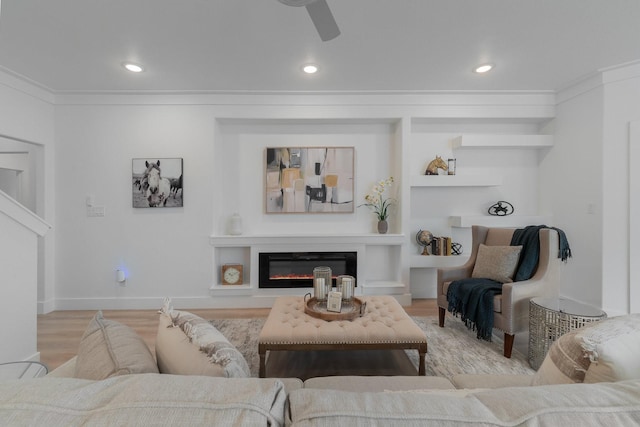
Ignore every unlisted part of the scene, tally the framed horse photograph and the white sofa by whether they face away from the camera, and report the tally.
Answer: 1

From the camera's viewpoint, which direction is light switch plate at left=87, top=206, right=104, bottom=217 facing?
toward the camera

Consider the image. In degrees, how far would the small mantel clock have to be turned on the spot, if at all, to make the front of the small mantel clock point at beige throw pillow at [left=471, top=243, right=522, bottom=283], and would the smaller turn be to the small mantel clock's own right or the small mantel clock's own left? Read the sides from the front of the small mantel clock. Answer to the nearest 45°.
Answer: approximately 45° to the small mantel clock's own left

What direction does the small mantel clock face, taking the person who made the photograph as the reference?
facing the viewer

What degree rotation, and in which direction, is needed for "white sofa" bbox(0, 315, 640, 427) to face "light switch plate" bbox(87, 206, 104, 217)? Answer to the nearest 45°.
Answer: approximately 45° to its left

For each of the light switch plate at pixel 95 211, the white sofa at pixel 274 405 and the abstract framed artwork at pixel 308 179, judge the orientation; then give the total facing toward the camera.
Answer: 2

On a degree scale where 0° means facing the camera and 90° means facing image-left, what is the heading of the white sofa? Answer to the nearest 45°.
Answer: approximately 180°

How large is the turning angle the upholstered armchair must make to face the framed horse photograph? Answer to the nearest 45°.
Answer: approximately 45° to its right

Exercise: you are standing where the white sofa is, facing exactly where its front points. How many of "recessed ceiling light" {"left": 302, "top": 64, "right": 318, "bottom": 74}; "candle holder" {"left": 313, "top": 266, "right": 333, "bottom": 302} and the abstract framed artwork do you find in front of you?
3

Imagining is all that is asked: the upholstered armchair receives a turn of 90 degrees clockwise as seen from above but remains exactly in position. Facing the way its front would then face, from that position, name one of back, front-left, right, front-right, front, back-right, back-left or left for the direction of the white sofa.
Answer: back-left

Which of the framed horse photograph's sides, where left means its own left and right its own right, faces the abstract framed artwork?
left

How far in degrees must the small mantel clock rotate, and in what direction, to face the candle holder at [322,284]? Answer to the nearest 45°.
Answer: approximately 45° to its left

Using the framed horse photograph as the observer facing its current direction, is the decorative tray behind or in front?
in front

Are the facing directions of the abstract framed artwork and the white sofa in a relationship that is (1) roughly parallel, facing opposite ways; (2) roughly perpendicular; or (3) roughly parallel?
roughly parallel, facing opposite ways

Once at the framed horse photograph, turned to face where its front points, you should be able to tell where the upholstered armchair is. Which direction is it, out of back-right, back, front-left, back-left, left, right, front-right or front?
front-left

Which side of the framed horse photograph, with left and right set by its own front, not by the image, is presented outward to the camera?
front
